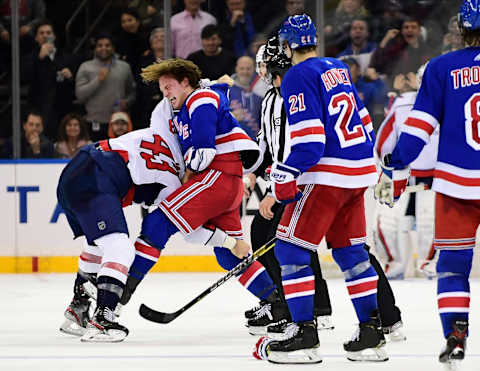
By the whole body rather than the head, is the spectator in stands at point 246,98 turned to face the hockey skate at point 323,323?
yes

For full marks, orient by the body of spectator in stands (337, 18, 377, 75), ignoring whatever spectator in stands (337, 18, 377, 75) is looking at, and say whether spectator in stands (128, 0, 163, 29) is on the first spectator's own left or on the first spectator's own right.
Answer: on the first spectator's own right

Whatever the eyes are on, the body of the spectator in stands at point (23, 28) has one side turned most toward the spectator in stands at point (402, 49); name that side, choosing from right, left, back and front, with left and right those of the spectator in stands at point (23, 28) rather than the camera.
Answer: left

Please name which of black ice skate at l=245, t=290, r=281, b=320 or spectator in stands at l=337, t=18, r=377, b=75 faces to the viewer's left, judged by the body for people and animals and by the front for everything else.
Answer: the black ice skate

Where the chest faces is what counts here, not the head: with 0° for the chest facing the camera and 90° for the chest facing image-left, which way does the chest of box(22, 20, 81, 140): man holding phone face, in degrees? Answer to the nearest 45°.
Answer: approximately 0°

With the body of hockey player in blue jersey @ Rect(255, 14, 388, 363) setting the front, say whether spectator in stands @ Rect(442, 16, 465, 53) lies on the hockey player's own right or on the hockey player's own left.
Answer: on the hockey player's own right

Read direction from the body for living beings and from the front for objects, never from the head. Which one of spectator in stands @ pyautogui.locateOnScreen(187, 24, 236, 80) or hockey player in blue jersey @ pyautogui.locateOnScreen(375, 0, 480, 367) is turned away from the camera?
the hockey player in blue jersey

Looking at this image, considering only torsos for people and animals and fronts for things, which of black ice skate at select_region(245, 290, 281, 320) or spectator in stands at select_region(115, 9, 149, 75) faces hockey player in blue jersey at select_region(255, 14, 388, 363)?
the spectator in stands

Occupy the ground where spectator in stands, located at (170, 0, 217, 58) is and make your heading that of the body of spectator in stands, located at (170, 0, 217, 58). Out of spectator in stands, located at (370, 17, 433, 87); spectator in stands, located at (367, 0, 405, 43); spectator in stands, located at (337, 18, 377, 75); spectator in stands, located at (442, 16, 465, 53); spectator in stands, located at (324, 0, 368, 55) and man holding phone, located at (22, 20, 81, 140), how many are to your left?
5

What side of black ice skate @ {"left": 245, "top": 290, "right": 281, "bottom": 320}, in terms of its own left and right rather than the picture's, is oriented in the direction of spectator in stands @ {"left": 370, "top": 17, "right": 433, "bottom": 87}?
right

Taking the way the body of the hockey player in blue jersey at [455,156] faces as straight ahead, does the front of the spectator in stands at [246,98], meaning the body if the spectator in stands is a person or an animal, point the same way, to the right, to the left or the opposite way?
the opposite way
